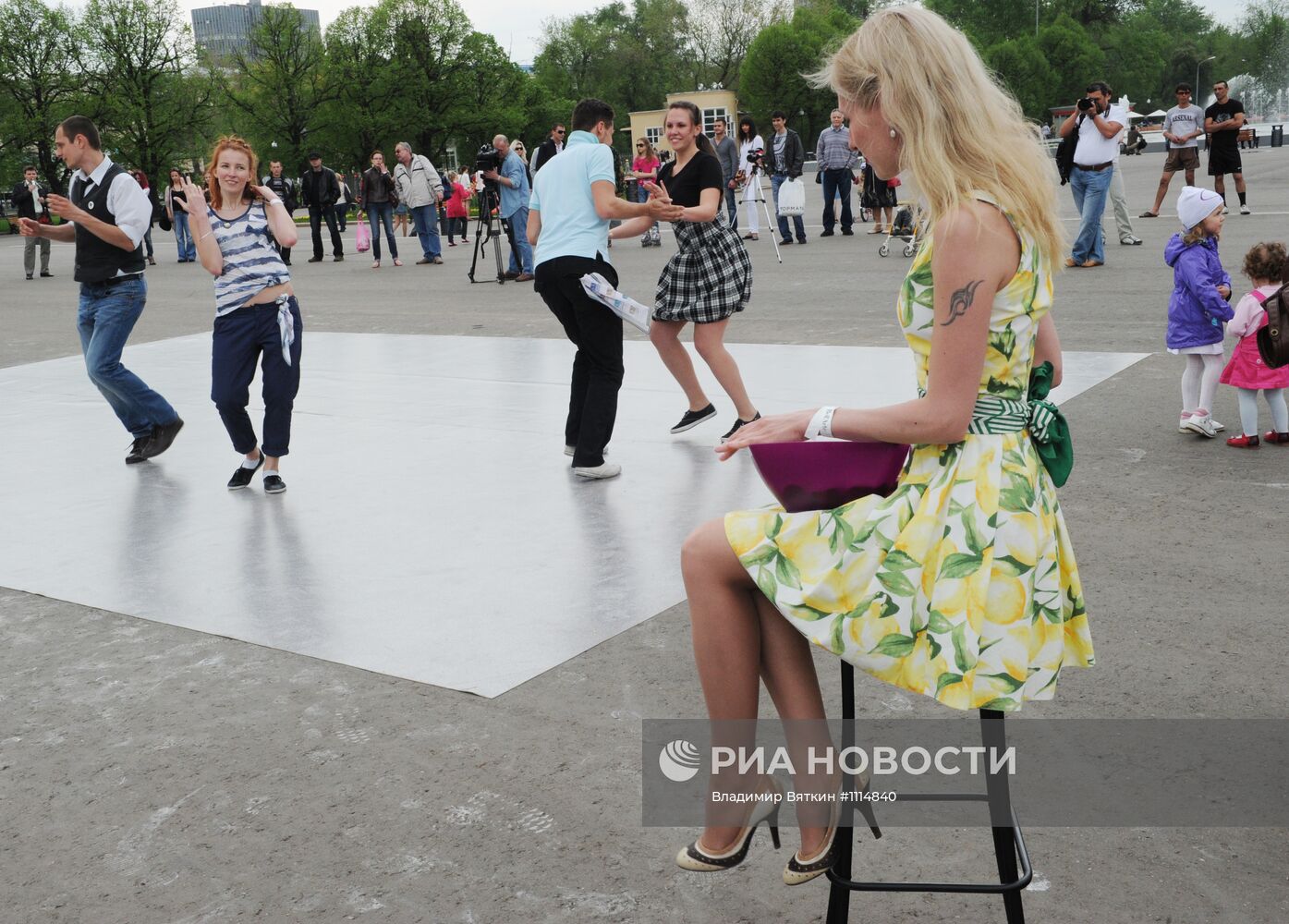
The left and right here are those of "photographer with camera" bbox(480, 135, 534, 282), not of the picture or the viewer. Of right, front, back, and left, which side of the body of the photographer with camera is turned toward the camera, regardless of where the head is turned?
left

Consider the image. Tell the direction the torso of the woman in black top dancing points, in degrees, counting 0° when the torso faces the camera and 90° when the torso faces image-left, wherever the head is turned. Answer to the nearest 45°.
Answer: approximately 45°

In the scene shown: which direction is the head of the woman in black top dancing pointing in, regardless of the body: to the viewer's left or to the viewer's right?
to the viewer's left

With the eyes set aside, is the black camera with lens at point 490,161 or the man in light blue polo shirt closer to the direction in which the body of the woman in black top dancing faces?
the man in light blue polo shirt

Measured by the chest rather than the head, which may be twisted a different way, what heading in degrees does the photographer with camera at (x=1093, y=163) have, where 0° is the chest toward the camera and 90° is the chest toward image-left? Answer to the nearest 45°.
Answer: approximately 45°

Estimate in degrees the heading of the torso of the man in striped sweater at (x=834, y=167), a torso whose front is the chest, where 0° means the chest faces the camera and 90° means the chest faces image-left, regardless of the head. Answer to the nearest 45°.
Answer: approximately 0°

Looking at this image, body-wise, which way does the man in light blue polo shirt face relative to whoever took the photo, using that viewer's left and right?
facing away from the viewer and to the right of the viewer

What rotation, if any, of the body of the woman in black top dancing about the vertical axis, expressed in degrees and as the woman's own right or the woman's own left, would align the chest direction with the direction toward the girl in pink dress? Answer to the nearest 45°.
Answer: approximately 135° to the woman's own left
